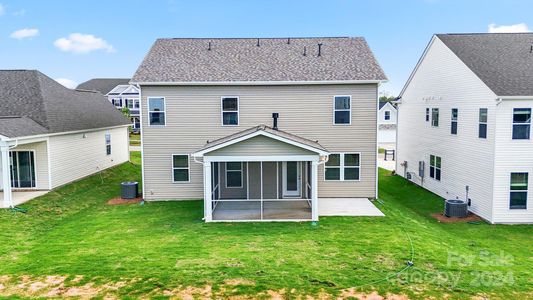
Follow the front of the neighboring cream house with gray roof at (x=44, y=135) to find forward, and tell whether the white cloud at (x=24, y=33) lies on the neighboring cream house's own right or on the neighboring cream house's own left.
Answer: on the neighboring cream house's own left

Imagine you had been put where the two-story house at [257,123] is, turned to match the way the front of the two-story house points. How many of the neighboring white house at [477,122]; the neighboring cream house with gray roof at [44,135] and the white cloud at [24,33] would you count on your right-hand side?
1

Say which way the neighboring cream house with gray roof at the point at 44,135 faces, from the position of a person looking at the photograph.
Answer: facing away from the viewer and to the right of the viewer

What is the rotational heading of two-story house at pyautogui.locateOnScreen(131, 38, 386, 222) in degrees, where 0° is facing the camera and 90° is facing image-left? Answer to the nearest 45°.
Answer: approximately 180°

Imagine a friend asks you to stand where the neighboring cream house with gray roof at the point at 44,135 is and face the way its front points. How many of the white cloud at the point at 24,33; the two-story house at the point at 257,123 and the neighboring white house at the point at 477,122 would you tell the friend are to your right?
2

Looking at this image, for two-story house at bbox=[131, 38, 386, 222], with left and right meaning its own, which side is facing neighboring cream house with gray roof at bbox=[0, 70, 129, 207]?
left

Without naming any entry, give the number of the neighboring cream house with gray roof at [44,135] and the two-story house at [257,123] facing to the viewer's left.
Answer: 0

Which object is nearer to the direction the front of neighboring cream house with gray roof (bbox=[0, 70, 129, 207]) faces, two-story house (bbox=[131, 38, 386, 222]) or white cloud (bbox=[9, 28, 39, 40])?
the white cloud

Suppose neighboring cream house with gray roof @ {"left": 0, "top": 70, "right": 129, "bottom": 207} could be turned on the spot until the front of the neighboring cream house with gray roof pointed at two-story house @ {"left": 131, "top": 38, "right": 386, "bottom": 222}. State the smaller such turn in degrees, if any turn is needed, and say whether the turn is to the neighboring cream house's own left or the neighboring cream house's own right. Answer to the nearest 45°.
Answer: approximately 90° to the neighboring cream house's own right

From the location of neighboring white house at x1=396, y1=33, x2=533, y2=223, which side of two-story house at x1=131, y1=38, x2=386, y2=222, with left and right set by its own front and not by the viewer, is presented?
right

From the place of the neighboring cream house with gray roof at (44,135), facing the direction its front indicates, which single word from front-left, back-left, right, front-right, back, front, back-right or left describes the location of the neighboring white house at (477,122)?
right
